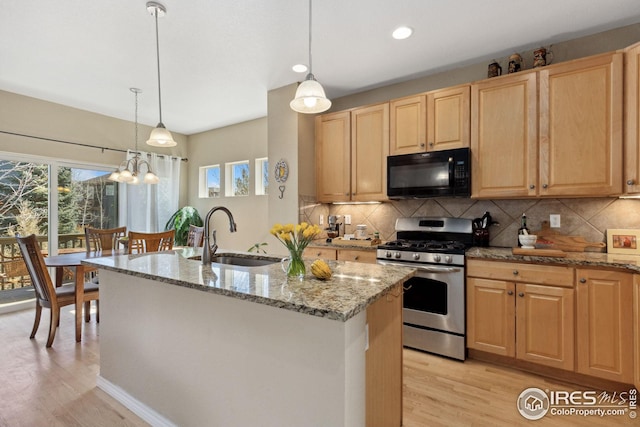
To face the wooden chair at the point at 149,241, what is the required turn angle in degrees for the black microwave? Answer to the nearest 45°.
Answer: approximately 90° to its right

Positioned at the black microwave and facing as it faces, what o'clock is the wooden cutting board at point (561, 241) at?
The wooden cutting board is roughly at 9 o'clock from the black microwave.

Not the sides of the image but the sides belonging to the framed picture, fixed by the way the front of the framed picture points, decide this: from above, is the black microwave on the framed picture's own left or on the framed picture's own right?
on the framed picture's own right

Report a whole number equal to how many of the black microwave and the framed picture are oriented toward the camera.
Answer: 2

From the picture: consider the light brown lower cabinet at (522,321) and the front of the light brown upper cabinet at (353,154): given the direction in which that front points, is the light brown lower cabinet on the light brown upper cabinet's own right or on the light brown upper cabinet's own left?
on the light brown upper cabinet's own left

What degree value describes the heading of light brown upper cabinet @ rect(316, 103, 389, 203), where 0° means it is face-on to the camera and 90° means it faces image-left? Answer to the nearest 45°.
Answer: approximately 45°

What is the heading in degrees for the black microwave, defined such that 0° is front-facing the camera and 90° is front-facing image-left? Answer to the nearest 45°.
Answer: approximately 0°
